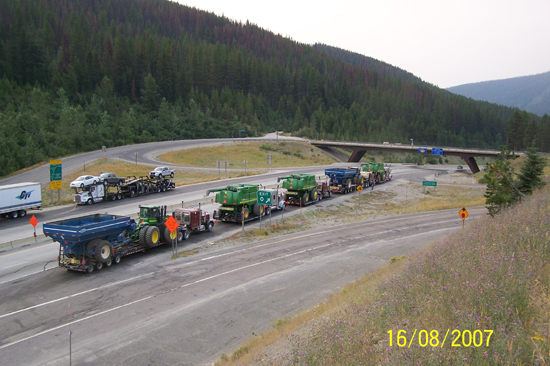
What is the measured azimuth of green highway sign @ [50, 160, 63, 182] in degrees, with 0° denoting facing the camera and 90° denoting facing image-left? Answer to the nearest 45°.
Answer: approximately 0°

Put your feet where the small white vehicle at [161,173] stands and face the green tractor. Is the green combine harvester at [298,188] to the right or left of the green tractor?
left

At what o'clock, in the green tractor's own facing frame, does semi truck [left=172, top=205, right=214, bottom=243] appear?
The semi truck is roughly at 12 o'clock from the green tractor.

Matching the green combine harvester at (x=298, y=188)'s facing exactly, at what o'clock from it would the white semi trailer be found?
The white semi trailer is roughly at 7 o'clock from the green combine harvester.

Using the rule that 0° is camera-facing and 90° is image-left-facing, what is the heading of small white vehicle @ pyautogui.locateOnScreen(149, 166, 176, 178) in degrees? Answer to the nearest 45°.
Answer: approximately 45°

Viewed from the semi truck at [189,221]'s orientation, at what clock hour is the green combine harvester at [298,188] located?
The green combine harvester is roughly at 12 o'clock from the semi truck.

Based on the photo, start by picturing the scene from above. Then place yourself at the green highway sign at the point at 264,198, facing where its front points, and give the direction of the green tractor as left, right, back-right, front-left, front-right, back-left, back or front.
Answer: front-right

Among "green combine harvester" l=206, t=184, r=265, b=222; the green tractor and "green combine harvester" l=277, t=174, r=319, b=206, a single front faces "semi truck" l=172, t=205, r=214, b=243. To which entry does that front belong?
the green tractor

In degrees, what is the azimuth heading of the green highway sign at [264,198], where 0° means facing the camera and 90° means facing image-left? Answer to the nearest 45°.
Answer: approximately 0°

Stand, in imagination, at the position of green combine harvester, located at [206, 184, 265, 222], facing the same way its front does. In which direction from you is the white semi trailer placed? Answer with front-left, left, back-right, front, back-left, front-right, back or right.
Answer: back-left

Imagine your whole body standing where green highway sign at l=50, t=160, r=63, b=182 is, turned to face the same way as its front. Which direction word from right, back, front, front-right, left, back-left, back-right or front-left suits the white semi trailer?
front-right

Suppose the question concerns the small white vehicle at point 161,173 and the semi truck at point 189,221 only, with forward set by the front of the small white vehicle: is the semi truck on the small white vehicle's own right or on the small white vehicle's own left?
on the small white vehicle's own left

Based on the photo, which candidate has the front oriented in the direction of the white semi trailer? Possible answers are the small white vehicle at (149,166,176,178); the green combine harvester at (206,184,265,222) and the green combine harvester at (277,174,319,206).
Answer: the small white vehicle
